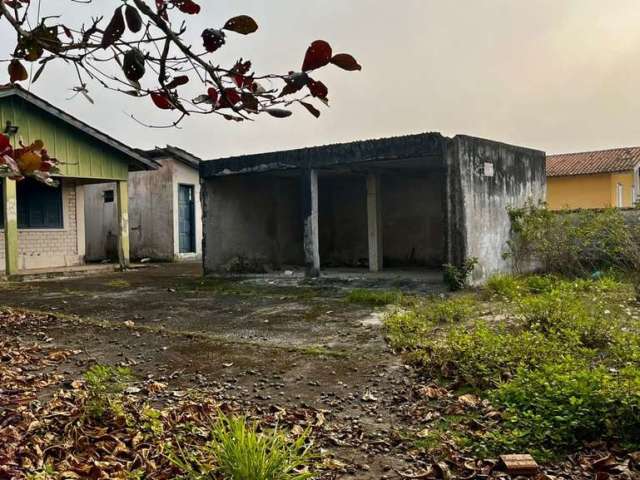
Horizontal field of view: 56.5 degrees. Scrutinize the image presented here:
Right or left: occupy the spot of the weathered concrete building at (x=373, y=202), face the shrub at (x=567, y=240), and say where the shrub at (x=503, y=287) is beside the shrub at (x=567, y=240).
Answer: right

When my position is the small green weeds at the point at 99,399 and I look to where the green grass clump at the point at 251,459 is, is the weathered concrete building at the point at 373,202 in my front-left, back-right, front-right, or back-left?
back-left

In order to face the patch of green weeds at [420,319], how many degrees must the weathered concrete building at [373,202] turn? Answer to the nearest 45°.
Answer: approximately 45° to its left

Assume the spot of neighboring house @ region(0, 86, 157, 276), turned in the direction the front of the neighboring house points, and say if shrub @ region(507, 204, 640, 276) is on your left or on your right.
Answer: on your left

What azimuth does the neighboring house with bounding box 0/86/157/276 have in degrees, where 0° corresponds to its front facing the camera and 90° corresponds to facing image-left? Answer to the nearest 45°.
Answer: approximately 0°

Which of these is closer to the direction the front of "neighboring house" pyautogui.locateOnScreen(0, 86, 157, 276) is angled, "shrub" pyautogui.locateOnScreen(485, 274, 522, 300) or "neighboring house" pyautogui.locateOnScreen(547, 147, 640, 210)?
the shrub

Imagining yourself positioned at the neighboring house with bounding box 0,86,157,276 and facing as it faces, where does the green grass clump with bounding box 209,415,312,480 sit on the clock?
The green grass clump is roughly at 12 o'clock from the neighboring house.

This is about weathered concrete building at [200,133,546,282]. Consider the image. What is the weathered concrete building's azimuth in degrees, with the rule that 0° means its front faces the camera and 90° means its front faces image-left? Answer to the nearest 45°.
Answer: approximately 45°

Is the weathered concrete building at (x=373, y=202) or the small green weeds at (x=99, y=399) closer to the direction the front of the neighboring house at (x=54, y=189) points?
the small green weeds

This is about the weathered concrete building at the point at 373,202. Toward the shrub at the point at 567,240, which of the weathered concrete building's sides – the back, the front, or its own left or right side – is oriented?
left

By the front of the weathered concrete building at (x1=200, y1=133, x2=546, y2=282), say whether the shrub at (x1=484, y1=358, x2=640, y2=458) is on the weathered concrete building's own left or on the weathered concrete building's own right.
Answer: on the weathered concrete building's own left
